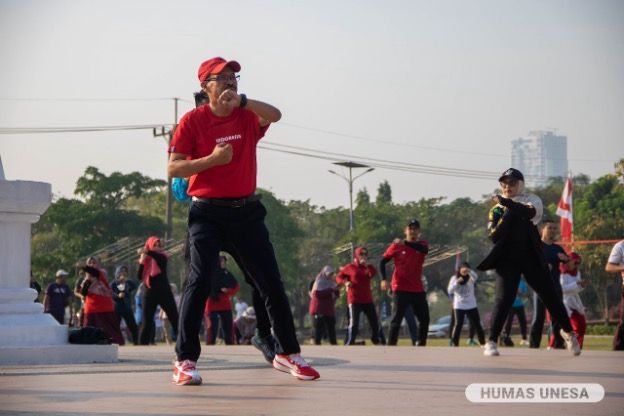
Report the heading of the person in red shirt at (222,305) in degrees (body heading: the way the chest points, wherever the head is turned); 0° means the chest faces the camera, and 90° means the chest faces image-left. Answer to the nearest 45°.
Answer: approximately 0°

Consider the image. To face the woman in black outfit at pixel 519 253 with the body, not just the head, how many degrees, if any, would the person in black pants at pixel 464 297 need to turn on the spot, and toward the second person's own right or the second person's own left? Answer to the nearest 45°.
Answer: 0° — they already face them

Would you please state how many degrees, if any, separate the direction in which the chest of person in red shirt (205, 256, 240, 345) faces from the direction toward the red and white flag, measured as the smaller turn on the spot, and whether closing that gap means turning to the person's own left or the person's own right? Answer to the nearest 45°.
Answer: approximately 135° to the person's own left

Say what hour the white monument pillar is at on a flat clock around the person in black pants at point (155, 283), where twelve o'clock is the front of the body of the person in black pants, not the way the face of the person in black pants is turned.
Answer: The white monument pillar is roughly at 2 o'clock from the person in black pants.

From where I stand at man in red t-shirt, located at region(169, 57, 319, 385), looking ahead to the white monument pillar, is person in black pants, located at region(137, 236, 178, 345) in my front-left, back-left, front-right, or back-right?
front-right

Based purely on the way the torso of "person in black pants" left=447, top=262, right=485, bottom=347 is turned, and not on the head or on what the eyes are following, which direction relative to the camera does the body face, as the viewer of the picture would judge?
toward the camera

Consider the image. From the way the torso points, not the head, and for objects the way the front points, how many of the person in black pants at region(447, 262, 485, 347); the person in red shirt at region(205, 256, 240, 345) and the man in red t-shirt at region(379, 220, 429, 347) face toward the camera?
3

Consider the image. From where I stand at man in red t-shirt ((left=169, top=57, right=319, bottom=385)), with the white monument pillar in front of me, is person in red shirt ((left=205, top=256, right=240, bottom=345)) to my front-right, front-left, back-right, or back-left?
front-right

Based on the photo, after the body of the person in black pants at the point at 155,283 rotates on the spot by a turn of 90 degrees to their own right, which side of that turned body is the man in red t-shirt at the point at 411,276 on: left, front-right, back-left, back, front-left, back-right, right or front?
back-left

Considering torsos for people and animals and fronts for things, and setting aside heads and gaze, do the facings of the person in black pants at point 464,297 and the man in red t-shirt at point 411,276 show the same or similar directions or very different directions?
same or similar directions

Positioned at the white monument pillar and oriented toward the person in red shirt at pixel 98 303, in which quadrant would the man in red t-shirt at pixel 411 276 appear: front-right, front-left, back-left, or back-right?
front-right

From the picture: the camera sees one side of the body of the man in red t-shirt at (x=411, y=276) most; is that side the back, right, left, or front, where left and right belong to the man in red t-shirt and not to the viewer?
front

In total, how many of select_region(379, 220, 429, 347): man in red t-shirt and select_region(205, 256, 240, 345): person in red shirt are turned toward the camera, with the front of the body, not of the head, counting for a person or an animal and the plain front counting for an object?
2

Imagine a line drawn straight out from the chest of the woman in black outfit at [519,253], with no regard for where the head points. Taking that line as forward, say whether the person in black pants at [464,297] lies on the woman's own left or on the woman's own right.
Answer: on the woman's own right

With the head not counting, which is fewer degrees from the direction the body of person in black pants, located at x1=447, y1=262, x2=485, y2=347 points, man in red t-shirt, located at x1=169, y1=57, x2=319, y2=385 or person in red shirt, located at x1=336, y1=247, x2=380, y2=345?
the man in red t-shirt

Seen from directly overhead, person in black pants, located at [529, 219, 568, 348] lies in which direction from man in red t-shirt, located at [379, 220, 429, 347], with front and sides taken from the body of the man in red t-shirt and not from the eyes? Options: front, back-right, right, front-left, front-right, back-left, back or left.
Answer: front-left
